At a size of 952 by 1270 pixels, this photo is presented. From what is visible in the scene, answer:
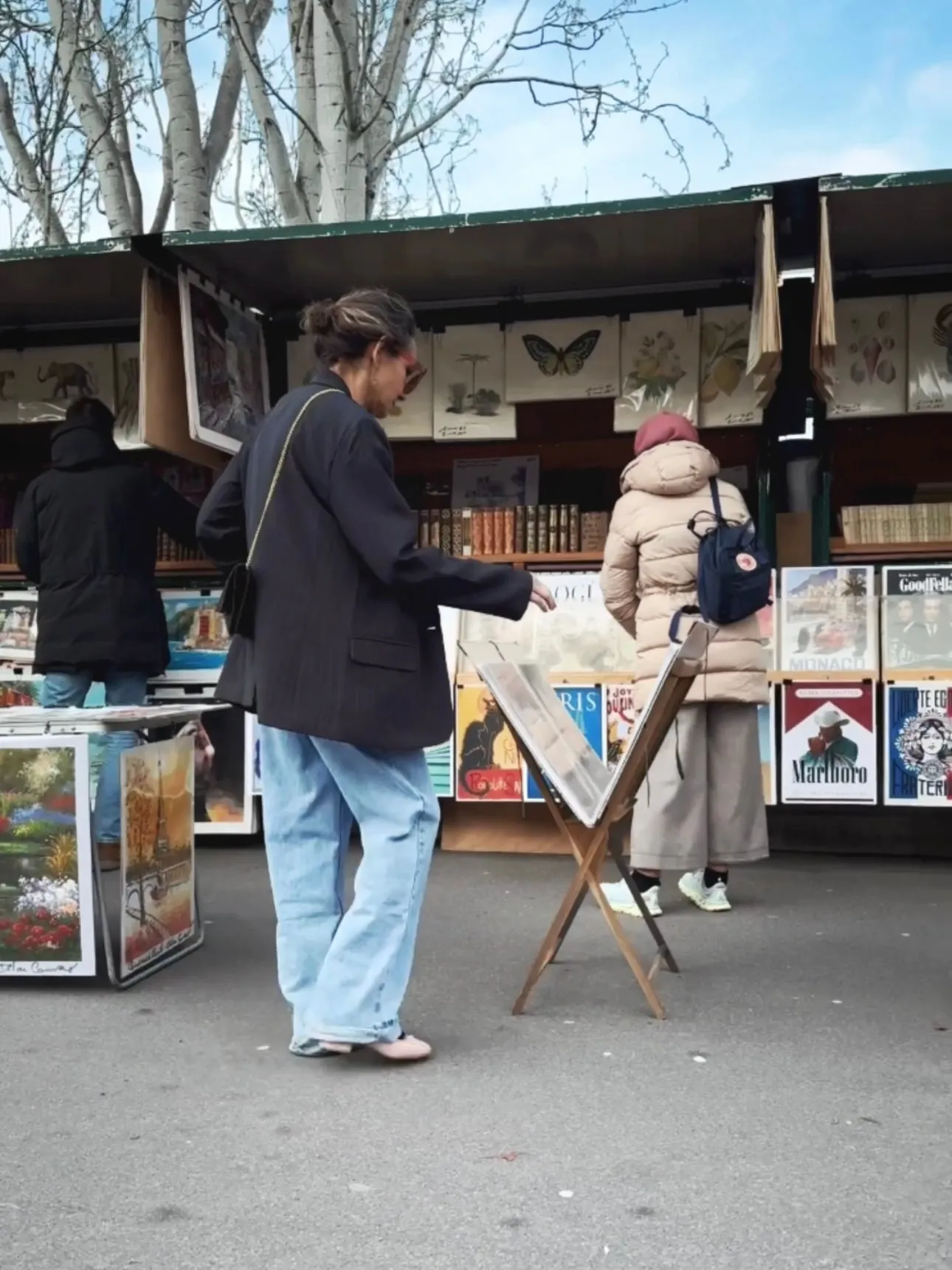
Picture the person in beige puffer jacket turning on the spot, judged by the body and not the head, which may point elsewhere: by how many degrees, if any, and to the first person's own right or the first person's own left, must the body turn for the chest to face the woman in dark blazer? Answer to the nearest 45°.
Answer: approximately 135° to the first person's own left

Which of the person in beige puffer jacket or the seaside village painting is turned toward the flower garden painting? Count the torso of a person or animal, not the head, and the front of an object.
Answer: the seaside village painting

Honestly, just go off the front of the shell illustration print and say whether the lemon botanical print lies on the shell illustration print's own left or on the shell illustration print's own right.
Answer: on the shell illustration print's own right

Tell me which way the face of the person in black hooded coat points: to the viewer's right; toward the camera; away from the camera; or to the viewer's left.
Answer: away from the camera

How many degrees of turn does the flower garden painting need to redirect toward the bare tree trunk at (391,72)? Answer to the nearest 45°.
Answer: approximately 135° to its left

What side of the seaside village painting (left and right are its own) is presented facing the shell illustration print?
left

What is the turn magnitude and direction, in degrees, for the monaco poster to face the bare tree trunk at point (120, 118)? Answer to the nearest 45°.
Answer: approximately 135° to its right

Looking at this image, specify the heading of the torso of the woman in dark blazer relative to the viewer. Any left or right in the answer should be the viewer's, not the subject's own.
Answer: facing away from the viewer and to the right of the viewer

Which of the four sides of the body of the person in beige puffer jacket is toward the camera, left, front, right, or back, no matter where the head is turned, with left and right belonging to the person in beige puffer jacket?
back

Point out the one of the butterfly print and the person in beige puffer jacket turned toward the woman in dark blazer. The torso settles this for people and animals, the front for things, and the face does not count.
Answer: the butterfly print

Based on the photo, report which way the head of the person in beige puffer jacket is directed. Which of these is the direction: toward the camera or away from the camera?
away from the camera

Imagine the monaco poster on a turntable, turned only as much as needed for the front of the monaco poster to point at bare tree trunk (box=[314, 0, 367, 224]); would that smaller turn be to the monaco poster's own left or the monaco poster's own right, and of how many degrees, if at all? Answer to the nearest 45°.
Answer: approximately 135° to the monaco poster's own right

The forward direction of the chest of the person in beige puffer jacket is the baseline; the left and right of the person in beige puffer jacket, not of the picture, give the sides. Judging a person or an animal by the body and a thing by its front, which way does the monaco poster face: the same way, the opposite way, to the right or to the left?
the opposite way

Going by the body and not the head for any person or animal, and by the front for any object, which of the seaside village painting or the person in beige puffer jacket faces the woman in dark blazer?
the seaside village painting
